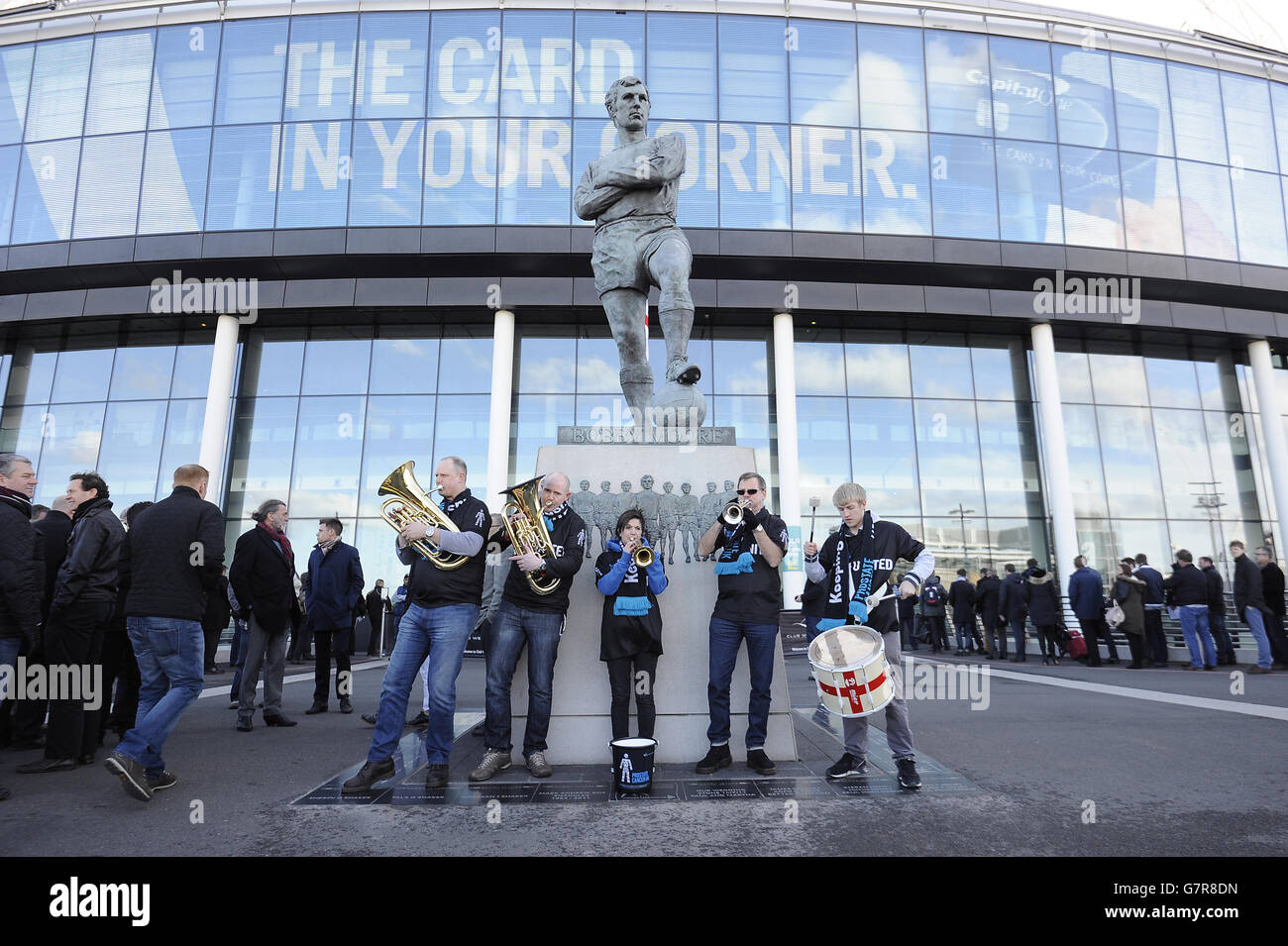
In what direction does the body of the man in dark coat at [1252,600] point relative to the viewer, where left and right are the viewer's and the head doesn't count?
facing to the left of the viewer

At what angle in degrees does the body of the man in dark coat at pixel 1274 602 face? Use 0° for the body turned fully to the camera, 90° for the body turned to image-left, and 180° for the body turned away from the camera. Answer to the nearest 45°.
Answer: approximately 90°

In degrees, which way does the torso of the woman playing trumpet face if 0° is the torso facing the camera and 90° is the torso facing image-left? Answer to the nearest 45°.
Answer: approximately 0°

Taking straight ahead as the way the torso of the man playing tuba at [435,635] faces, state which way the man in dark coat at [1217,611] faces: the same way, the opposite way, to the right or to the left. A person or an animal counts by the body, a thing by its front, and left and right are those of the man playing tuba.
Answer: to the right

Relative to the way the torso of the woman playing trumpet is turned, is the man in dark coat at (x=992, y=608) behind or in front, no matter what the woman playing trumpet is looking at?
behind

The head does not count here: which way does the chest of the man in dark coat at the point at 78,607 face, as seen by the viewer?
to the viewer's left

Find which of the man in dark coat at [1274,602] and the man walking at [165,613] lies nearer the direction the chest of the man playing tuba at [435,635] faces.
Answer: the man walking

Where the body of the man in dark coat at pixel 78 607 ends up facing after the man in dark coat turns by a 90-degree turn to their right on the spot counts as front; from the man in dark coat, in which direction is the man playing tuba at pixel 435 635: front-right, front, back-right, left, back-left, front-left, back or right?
back-right

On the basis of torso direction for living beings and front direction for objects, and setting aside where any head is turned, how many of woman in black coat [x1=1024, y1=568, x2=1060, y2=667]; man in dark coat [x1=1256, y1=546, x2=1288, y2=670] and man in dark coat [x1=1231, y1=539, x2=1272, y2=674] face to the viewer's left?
2
